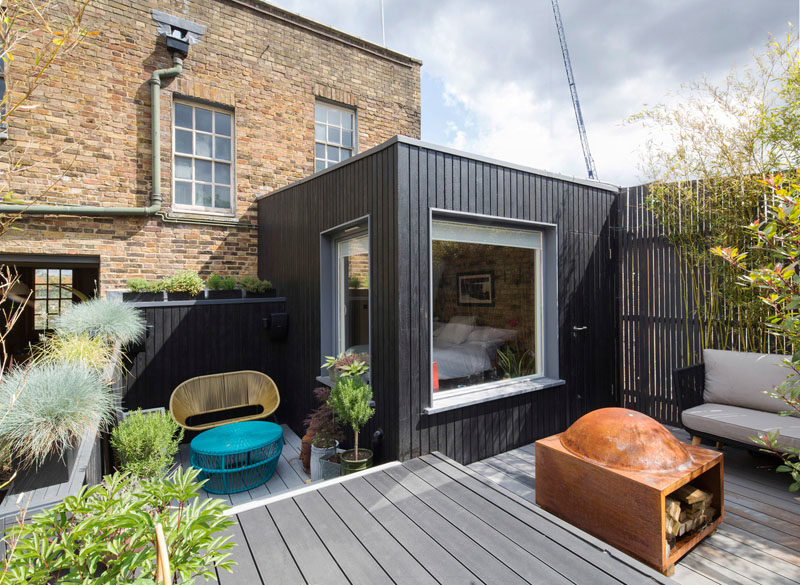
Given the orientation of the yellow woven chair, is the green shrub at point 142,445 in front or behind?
in front

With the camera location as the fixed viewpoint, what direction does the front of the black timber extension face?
facing the viewer and to the right of the viewer

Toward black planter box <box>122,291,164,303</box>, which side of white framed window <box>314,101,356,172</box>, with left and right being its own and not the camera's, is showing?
right

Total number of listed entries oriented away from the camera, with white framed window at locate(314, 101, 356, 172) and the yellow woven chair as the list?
0

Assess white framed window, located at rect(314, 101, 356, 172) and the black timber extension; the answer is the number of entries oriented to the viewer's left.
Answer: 0

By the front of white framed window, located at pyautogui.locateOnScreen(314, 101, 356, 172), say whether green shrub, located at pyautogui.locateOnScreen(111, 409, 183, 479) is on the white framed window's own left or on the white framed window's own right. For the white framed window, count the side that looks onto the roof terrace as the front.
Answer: on the white framed window's own right
